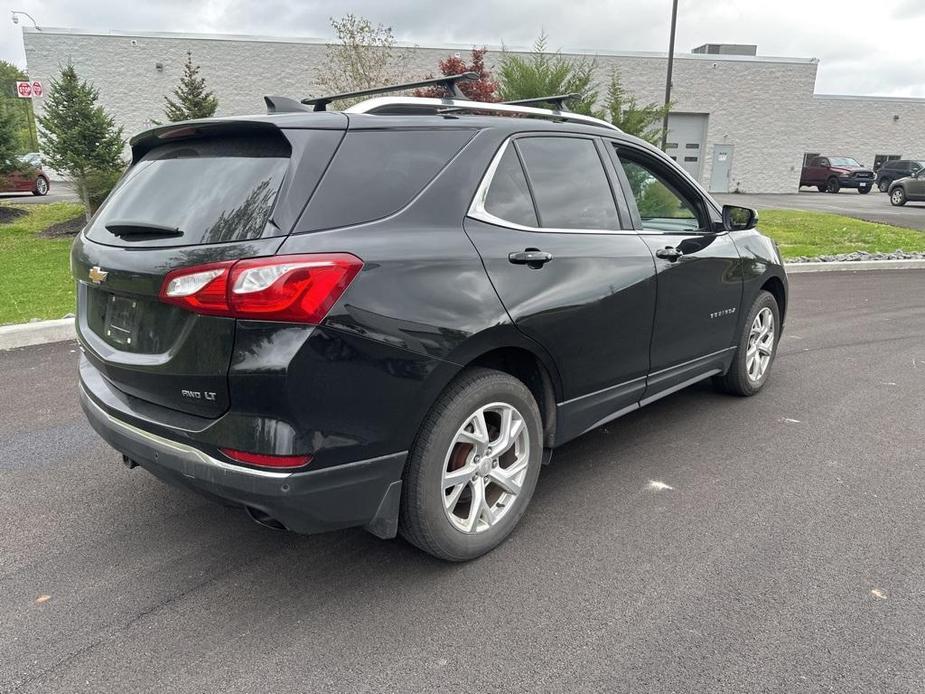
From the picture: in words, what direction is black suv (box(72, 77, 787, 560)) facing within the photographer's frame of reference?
facing away from the viewer and to the right of the viewer

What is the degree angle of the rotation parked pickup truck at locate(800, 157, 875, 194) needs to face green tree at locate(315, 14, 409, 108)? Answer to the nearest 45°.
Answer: approximately 90° to its right

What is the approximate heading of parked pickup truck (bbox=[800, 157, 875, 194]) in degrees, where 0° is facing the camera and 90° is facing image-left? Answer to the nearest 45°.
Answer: approximately 315°

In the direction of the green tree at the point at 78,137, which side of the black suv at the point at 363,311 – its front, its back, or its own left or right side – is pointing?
left

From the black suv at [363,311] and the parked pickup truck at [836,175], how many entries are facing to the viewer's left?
0

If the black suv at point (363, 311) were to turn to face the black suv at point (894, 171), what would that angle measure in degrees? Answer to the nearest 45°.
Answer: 0° — it already faces it

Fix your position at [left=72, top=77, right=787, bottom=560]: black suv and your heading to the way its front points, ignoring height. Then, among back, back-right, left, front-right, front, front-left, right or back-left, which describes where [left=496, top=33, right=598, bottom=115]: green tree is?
front-left

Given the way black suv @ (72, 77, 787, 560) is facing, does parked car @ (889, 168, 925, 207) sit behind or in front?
in front

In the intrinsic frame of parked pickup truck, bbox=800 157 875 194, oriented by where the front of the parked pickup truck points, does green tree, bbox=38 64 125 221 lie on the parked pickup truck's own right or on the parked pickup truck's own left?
on the parked pickup truck's own right

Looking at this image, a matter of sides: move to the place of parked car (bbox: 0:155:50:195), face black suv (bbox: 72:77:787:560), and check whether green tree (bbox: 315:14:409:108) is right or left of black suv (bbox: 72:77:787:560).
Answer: left

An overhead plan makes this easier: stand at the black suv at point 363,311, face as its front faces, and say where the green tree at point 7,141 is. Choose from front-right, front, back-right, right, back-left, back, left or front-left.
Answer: left

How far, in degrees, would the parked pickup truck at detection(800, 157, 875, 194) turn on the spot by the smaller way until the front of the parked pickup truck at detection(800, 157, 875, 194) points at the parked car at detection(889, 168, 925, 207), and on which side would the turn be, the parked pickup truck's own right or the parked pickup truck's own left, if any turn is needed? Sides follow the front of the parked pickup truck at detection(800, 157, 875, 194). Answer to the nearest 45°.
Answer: approximately 45° to the parked pickup truck's own right
